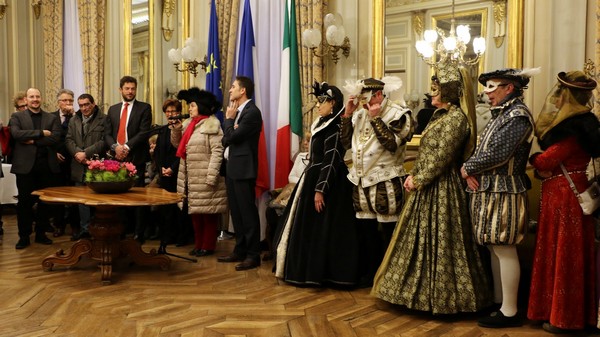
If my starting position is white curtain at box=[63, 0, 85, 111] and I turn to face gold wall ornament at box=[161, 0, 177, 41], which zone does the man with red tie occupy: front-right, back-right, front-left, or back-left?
front-right

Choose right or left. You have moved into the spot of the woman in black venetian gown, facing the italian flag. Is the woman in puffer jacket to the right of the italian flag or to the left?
left

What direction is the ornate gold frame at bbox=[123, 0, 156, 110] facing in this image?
toward the camera

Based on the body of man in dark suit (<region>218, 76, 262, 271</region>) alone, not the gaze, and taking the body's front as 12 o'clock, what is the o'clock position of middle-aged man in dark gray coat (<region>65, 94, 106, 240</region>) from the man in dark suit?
The middle-aged man in dark gray coat is roughly at 1 o'clock from the man in dark suit.

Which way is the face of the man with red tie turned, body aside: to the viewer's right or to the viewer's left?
to the viewer's right

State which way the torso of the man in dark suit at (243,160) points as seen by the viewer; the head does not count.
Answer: to the viewer's left

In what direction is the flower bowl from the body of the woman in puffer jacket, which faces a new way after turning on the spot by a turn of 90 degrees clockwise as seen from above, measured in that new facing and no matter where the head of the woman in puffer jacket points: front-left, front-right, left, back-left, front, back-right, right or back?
left

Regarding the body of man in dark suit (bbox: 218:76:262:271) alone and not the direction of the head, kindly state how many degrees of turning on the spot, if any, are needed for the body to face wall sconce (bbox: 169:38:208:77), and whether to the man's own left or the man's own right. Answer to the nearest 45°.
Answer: approximately 90° to the man's own right

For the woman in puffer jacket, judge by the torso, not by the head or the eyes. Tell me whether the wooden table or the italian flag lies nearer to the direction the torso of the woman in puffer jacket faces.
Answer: the wooden table

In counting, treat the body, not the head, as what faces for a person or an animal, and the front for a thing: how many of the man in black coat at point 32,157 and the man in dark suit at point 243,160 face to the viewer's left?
1

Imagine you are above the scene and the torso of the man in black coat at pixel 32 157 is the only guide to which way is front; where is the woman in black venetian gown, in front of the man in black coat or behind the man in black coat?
in front
